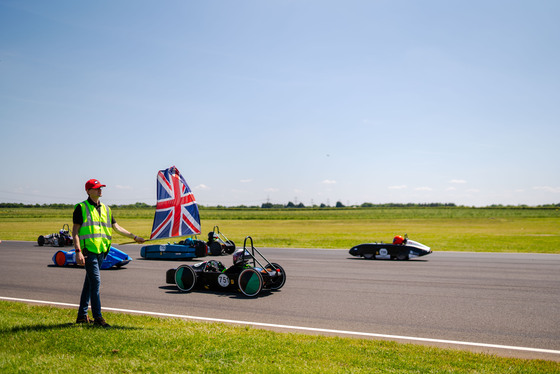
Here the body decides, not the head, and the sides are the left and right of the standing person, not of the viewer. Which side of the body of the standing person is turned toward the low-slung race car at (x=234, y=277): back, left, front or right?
left

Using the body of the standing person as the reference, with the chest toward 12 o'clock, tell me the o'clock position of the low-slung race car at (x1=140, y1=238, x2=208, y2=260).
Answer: The low-slung race car is roughly at 8 o'clock from the standing person.

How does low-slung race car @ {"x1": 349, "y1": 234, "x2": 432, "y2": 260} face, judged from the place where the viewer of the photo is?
facing to the left of the viewer

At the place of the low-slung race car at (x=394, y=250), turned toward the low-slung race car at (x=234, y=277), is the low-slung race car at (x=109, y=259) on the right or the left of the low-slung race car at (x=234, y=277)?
right

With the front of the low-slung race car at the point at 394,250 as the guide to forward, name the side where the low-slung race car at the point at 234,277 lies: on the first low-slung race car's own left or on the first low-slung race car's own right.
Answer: on the first low-slung race car's own left

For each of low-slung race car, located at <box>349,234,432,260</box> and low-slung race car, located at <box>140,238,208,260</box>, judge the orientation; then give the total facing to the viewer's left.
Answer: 2

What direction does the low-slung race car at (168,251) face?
to the viewer's left

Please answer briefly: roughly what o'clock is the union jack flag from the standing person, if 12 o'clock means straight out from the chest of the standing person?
The union jack flag is roughly at 8 o'clock from the standing person.

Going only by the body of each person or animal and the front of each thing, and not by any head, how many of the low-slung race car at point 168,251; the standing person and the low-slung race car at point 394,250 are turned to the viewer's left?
2

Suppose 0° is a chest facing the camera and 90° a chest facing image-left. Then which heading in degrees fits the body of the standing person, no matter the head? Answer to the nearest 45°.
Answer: approximately 315°

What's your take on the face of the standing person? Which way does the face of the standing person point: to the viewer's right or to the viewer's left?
to the viewer's right
